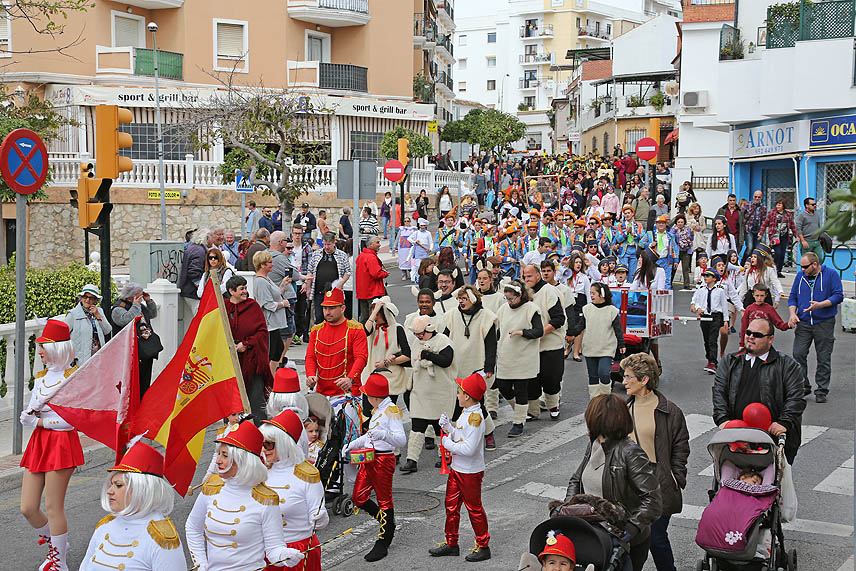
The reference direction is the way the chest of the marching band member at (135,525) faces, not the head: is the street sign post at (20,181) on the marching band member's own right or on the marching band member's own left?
on the marching band member's own right

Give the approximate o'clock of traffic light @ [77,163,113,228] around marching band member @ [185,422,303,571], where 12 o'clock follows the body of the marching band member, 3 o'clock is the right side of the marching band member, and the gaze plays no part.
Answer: The traffic light is roughly at 4 o'clock from the marching band member.

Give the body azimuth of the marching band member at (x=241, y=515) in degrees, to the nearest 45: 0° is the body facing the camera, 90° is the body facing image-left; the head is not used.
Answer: approximately 45°

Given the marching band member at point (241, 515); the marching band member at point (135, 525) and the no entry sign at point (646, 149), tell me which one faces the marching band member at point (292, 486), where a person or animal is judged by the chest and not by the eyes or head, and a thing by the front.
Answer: the no entry sign

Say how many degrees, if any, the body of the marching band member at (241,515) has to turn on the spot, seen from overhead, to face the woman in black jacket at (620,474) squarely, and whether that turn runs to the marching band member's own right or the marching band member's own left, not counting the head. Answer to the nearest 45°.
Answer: approximately 135° to the marching band member's own left

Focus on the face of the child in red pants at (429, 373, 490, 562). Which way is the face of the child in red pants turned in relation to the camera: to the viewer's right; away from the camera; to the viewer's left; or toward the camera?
to the viewer's left

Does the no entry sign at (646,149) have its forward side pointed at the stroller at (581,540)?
yes
